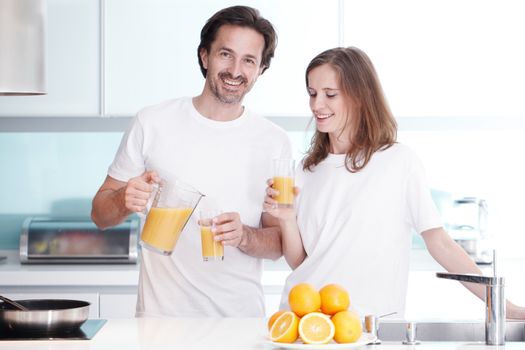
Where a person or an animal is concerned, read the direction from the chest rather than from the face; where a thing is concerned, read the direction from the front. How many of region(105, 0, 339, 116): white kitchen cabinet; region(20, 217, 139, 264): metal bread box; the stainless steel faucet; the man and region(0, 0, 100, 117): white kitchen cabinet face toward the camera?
4

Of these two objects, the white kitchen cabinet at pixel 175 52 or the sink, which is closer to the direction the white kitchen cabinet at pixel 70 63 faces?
the sink

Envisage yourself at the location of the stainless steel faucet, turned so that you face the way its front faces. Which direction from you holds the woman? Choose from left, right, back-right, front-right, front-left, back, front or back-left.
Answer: front-right

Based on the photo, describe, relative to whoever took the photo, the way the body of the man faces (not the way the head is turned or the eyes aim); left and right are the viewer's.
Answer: facing the viewer

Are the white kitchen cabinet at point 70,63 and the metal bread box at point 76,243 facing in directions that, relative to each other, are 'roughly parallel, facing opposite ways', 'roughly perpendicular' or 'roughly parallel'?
roughly parallel

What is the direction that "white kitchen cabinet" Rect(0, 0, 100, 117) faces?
toward the camera

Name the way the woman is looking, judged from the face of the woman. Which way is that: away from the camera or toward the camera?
toward the camera

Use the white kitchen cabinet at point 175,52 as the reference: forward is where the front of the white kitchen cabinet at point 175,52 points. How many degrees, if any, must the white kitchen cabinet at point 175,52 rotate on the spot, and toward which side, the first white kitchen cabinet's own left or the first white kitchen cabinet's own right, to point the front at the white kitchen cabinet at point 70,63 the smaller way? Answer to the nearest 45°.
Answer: approximately 90° to the first white kitchen cabinet's own right

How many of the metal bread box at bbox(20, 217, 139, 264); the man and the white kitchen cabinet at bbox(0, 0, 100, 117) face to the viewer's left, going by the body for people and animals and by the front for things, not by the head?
0

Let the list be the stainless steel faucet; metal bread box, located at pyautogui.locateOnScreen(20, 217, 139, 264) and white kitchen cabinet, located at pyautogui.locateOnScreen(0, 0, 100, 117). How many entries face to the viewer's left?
1

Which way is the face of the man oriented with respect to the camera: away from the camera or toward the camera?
toward the camera

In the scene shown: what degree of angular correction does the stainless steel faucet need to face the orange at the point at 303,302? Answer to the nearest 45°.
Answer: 0° — it already faces it

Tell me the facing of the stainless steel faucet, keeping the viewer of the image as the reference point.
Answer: facing to the left of the viewer

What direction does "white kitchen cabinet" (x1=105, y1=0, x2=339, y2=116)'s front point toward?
toward the camera
